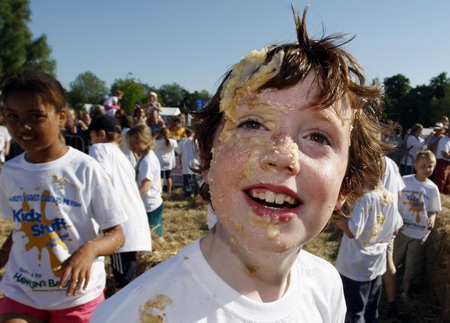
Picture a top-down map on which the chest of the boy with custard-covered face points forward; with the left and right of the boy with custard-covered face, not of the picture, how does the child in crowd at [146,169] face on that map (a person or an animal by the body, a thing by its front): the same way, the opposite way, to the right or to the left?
to the right

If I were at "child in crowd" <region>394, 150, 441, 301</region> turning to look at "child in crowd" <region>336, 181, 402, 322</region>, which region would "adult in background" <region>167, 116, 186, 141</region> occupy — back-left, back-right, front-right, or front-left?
back-right

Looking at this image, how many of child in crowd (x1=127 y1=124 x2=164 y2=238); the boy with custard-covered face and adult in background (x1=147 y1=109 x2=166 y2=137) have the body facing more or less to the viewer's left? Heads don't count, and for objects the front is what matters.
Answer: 1

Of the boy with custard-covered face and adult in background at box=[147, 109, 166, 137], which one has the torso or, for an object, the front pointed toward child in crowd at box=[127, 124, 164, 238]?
the adult in background

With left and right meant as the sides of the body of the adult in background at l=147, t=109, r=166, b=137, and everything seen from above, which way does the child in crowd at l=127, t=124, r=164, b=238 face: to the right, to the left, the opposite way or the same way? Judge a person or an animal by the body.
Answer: to the right

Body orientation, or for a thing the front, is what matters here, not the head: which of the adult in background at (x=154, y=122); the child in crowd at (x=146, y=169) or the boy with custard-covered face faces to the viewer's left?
the child in crowd

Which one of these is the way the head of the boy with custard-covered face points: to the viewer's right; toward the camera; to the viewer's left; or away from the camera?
toward the camera

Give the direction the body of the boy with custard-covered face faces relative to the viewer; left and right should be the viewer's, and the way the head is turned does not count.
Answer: facing the viewer

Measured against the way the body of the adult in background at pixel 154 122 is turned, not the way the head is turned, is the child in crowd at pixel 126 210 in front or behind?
in front

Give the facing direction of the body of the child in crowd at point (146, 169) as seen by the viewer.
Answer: to the viewer's left

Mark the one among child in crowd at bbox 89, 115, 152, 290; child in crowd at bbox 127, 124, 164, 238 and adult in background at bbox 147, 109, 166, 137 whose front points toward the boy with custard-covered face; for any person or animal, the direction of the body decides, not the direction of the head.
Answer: the adult in background

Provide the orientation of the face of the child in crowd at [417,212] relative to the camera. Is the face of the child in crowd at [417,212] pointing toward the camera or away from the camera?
toward the camera

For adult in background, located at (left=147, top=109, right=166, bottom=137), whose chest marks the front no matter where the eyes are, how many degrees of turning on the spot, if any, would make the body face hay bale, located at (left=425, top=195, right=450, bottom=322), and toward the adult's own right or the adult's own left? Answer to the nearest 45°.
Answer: approximately 45° to the adult's own left

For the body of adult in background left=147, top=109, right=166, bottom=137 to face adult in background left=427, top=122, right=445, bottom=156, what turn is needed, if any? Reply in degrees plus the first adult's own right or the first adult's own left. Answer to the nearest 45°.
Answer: approximately 90° to the first adult's own left

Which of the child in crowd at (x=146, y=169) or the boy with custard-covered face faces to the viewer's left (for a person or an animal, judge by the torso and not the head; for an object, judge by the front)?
the child in crowd

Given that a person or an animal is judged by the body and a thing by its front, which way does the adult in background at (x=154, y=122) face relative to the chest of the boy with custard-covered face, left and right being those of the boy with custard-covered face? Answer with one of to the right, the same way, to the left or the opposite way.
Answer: the same way
